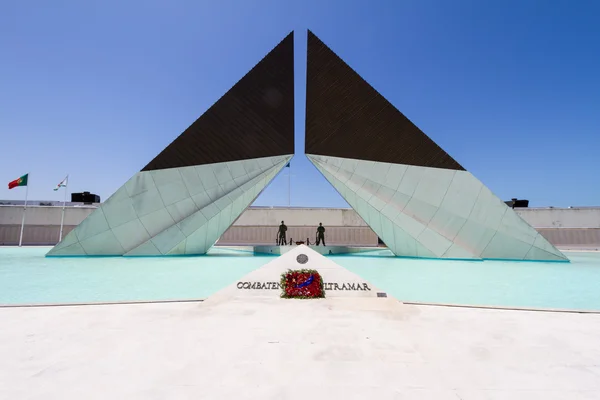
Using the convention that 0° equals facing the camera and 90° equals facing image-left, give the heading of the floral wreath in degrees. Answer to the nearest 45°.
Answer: approximately 0°

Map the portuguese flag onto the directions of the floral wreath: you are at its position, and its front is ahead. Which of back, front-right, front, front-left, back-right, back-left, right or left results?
back-right

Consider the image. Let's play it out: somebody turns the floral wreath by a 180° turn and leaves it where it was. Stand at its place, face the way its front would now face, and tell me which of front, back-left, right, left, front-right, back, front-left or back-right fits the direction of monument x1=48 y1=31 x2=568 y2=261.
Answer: front
